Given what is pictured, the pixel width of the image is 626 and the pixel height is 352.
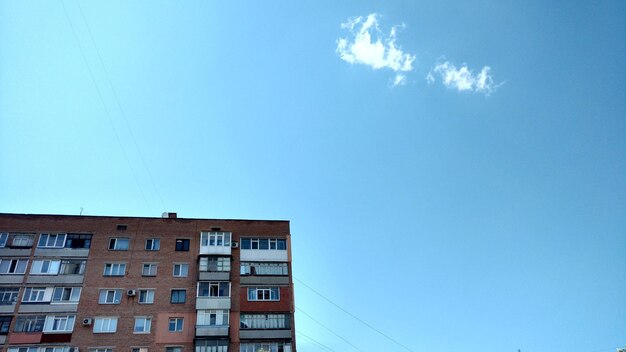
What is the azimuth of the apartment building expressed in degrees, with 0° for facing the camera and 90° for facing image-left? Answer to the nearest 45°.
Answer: approximately 0°
